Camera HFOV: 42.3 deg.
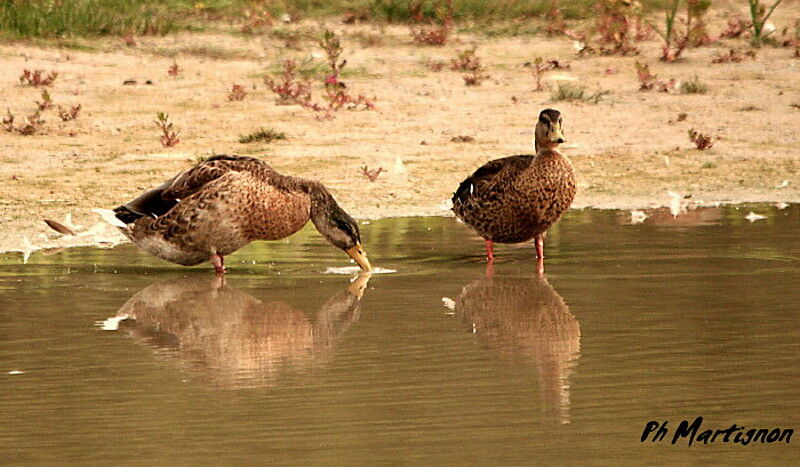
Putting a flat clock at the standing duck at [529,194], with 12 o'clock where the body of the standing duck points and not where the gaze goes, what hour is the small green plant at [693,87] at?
The small green plant is roughly at 8 o'clock from the standing duck.

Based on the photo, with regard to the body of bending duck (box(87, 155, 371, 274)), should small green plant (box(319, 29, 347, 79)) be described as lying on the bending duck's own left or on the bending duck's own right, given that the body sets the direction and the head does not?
on the bending duck's own left

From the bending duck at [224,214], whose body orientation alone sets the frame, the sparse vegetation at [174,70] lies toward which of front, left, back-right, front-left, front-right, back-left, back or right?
left

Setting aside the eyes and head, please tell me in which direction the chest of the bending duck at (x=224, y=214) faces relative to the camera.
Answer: to the viewer's right

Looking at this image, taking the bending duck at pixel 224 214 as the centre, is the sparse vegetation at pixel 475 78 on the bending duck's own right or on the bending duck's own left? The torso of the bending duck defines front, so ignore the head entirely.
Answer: on the bending duck's own left

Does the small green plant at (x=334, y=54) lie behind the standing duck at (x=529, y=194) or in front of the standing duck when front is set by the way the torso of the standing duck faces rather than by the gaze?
behind

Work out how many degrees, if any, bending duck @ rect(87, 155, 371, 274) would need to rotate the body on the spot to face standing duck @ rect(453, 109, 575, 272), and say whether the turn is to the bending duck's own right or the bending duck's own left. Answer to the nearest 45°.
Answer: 0° — it already faces it

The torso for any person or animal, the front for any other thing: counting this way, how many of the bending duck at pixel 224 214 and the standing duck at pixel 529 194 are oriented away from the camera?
0
